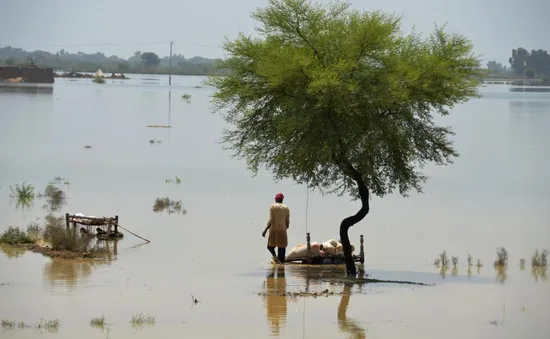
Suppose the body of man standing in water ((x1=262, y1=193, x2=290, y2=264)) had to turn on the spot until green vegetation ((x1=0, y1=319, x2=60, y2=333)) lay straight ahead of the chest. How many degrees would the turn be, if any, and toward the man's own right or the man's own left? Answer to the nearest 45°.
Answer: approximately 135° to the man's own left

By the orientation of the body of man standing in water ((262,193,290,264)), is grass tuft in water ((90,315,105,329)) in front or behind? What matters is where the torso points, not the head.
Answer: behind

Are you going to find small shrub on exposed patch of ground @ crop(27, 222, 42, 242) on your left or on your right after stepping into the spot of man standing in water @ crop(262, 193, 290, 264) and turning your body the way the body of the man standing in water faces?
on your left

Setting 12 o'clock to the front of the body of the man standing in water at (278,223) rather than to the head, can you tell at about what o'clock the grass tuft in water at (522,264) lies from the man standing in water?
The grass tuft in water is roughly at 2 o'clock from the man standing in water.

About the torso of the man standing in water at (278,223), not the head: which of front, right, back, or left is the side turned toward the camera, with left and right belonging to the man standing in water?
back

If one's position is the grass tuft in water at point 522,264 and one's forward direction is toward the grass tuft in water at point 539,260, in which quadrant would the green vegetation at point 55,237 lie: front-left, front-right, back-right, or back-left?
back-left

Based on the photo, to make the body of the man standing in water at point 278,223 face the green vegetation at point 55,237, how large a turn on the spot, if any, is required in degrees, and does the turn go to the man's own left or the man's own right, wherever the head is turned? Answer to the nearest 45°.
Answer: approximately 90° to the man's own left

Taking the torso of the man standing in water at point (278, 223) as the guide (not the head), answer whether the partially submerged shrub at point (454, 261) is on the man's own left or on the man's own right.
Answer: on the man's own right
